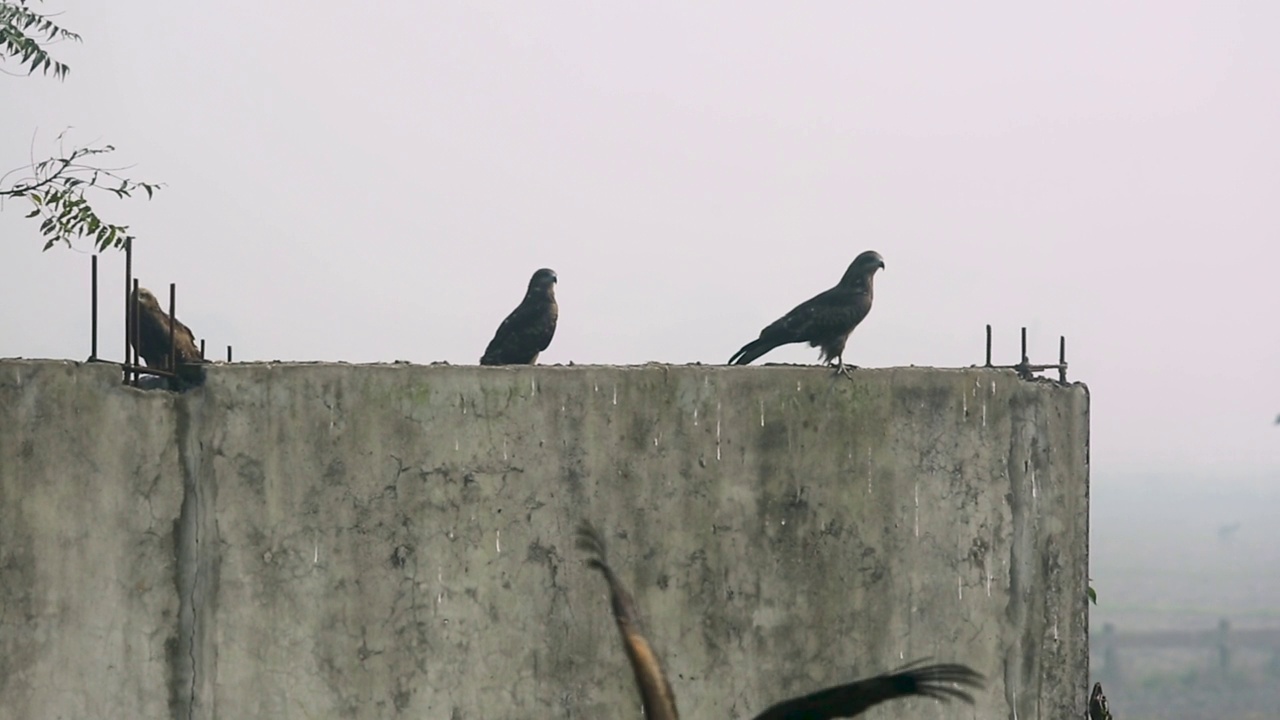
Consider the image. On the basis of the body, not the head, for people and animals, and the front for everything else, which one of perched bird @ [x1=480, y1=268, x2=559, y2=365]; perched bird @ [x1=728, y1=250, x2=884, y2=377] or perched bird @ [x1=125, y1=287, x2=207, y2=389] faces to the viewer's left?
perched bird @ [x1=125, y1=287, x2=207, y2=389]

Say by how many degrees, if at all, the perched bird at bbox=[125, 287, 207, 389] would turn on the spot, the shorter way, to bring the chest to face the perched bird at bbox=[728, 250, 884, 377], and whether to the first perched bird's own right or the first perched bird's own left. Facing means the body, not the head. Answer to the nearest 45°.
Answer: approximately 180°

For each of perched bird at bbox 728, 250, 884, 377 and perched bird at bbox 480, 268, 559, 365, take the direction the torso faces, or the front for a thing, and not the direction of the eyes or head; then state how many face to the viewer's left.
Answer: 0

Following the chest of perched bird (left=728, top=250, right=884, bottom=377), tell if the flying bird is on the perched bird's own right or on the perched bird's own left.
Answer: on the perched bird's own right

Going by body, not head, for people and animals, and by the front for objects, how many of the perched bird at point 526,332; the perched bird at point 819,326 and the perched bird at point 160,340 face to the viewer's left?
1

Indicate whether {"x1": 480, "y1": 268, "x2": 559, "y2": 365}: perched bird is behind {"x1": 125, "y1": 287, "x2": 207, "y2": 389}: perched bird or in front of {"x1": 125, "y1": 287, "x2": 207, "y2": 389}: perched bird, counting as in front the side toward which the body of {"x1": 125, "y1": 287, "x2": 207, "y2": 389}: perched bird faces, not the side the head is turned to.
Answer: behind

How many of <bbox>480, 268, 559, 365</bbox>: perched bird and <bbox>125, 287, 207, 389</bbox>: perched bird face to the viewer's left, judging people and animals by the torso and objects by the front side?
1

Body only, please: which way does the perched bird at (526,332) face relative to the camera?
to the viewer's right

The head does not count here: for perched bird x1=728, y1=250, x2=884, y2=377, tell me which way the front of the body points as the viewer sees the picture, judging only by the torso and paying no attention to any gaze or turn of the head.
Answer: to the viewer's right

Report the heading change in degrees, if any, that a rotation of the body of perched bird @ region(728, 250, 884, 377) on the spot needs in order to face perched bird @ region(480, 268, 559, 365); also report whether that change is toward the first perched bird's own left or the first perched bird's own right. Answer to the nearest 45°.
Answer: approximately 180°

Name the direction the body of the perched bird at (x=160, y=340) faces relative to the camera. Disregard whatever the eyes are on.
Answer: to the viewer's left
